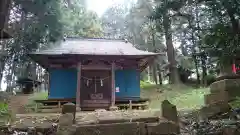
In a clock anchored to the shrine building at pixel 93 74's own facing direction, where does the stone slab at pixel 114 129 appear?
The stone slab is roughly at 12 o'clock from the shrine building.

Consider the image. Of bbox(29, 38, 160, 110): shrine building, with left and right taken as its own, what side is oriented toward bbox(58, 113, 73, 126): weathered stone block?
front

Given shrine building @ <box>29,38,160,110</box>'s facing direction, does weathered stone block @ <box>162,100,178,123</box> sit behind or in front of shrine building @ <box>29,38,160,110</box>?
in front

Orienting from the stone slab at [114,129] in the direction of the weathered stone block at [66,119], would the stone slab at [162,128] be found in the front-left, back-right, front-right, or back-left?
back-right

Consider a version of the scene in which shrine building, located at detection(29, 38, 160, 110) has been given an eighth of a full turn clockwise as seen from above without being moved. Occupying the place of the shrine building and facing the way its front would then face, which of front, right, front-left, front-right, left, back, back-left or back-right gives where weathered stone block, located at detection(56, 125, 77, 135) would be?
front-left

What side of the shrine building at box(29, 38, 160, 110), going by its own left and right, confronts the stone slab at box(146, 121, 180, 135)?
front

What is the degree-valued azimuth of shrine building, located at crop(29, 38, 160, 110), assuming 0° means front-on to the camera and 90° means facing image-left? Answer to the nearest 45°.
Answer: approximately 0°

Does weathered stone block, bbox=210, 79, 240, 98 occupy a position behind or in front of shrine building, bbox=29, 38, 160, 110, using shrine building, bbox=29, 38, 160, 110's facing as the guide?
in front

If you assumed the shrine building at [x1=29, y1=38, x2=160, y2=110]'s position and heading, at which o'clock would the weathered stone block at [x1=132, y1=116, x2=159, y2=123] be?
The weathered stone block is roughly at 12 o'clock from the shrine building.

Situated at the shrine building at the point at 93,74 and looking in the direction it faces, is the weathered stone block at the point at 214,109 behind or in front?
in front
